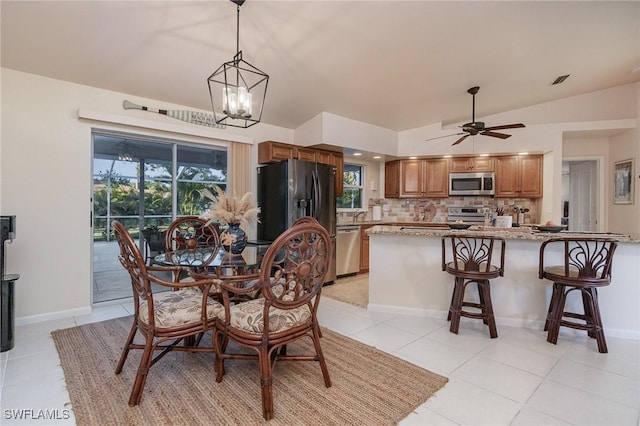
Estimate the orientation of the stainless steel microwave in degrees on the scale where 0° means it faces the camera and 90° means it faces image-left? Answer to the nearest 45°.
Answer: approximately 0°

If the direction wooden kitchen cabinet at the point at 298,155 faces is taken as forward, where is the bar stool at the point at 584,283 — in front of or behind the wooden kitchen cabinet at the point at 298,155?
in front

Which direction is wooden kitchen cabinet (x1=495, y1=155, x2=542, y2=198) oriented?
toward the camera

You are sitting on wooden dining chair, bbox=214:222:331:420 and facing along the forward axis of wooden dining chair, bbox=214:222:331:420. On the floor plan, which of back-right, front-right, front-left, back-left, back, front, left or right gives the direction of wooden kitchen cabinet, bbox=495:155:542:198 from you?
right

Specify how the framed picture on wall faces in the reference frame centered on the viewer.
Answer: facing the viewer and to the left of the viewer

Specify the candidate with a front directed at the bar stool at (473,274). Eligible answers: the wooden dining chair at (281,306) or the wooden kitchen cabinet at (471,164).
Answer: the wooden kitchen cabinet

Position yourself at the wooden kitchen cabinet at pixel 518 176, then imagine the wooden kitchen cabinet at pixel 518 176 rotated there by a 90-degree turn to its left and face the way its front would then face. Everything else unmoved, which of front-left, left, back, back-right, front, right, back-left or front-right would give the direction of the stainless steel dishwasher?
back-right

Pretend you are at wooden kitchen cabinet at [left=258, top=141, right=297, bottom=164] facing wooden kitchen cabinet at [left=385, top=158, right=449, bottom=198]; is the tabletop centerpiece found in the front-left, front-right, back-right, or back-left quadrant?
back-right

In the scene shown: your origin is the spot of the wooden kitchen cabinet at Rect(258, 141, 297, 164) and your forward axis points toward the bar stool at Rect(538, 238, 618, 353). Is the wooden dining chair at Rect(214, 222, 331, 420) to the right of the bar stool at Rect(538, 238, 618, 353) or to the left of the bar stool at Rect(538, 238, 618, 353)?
right

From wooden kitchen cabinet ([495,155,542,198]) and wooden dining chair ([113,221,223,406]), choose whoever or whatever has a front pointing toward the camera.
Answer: the wooden kitchen cabinet
